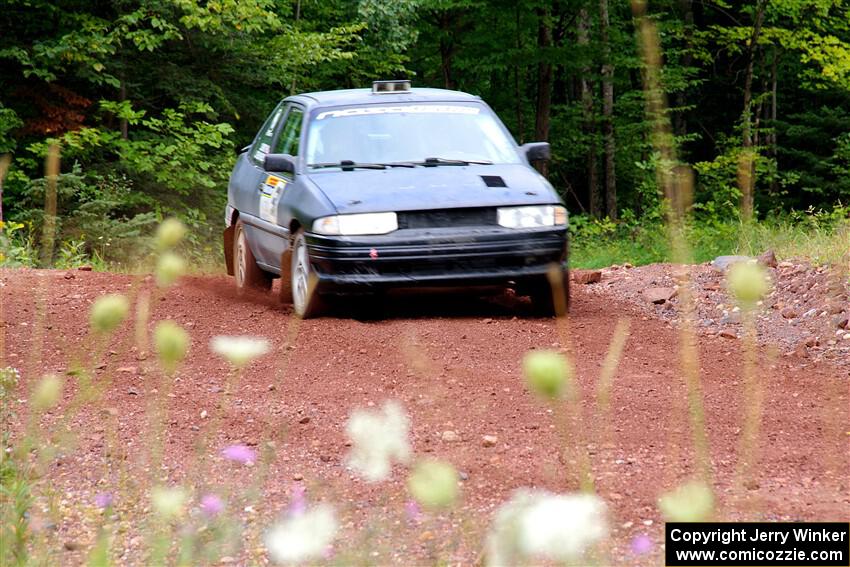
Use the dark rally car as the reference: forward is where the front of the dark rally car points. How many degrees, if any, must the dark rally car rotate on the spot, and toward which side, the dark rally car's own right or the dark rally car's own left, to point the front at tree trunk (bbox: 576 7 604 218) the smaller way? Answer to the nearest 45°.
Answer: approximately 180°

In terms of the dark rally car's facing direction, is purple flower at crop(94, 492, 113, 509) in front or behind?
in front

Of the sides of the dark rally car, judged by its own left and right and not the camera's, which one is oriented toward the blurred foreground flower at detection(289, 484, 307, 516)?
front

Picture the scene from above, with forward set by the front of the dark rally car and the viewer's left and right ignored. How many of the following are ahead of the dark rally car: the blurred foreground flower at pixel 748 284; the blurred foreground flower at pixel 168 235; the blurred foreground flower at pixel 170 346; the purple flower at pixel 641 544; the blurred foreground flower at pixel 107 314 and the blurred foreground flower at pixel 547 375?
6

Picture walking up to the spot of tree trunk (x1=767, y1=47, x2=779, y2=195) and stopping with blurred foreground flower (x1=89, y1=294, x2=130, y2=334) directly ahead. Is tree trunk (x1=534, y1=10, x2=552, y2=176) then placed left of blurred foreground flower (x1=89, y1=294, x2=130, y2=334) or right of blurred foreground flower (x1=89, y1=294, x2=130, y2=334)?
right

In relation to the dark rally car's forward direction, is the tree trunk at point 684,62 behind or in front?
behind

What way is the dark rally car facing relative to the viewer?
toward the camera

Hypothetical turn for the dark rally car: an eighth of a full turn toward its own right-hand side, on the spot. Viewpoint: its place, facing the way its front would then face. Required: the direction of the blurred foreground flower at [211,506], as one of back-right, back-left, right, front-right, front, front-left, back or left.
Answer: front-left

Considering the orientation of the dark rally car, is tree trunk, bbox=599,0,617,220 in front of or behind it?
behind

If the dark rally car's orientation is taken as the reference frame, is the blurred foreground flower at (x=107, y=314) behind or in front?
in front

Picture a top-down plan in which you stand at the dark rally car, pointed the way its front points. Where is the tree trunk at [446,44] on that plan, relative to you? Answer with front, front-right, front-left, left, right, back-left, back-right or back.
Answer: back

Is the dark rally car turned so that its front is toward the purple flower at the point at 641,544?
yes

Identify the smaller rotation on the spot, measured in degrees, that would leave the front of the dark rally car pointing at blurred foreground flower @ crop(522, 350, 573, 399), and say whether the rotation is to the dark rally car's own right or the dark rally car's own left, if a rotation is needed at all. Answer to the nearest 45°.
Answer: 0° — it already faces it

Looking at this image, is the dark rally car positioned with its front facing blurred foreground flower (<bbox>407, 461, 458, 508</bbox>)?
yes

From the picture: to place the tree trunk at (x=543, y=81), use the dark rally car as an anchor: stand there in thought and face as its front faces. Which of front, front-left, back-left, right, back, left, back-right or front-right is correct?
back
